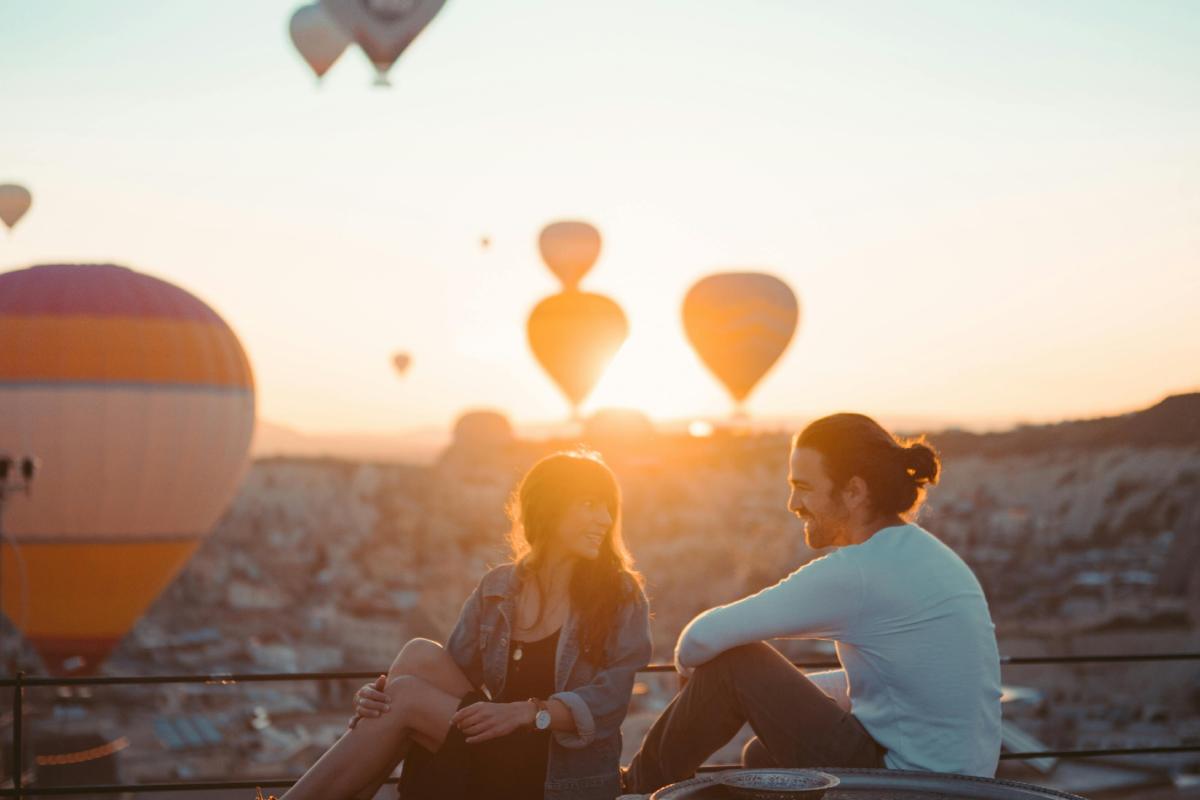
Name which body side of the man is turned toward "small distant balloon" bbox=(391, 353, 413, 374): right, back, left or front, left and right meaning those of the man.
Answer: right

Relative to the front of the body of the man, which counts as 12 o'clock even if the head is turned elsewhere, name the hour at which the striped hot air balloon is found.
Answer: The striped hot air balloon is roughly at 2 o'clock from the man.

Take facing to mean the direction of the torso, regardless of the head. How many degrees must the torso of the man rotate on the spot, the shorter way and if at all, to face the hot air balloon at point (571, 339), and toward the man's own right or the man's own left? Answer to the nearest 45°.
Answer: approximately 90° to the man's own right

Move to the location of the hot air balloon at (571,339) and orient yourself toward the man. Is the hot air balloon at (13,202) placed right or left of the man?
right

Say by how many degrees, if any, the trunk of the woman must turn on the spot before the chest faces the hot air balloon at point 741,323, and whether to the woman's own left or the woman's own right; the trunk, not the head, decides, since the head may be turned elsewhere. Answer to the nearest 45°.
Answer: approximately 135° to the woman's own right

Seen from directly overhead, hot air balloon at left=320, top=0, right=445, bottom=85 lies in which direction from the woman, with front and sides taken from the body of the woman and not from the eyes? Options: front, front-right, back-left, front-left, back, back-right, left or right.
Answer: back-right

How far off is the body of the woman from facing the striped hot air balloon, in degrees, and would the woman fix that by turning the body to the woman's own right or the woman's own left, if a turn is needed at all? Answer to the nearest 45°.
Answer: approximately 135° to the woman's own right

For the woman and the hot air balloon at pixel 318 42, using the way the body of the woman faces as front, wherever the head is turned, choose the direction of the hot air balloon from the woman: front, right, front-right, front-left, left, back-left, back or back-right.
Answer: back-right

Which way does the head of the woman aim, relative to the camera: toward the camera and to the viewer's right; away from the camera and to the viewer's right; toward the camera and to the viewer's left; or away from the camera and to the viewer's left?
toward the camera and to the viewer's right

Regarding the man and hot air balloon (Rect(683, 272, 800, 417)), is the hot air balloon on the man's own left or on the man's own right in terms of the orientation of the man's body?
on the man's own right

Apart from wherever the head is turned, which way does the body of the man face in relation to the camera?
to the viewer's left
